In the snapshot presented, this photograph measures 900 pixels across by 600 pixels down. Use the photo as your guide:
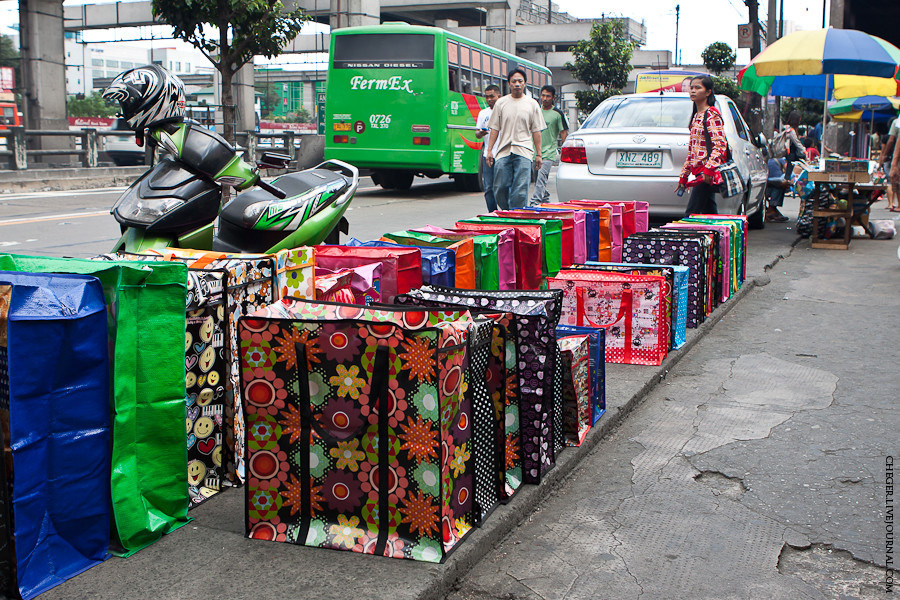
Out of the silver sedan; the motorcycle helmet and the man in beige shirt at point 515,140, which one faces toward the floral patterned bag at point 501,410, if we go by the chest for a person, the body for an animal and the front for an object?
the man in beige shirt

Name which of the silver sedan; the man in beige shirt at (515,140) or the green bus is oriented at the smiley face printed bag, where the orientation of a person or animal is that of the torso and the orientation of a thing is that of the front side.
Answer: the man in beige shirt

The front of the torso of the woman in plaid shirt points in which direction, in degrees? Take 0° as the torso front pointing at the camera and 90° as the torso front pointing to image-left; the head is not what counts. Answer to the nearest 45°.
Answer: approximately 45°

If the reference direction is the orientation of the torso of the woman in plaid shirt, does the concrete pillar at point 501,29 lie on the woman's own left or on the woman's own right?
on the woman's own right

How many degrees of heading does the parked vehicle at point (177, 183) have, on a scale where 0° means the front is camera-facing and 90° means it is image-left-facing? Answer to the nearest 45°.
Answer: approximately 45°

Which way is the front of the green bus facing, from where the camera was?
facing away from the viewer and to the right of the viewer

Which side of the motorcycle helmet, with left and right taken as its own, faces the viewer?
left
